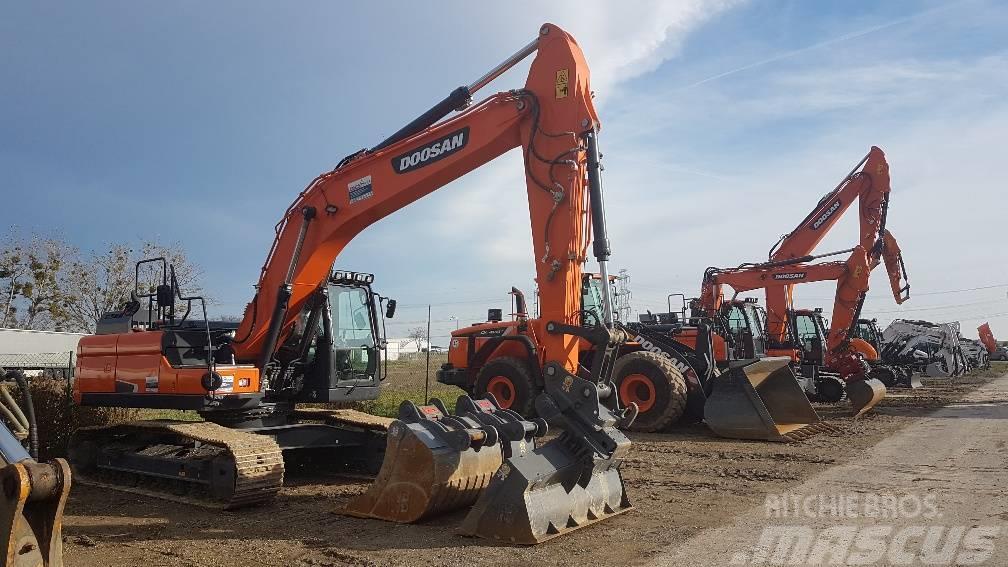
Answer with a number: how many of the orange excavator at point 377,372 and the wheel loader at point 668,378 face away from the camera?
0

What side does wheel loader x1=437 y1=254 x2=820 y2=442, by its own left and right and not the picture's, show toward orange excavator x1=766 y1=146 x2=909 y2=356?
left

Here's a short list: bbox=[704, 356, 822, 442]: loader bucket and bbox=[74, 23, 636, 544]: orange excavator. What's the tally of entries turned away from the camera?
0

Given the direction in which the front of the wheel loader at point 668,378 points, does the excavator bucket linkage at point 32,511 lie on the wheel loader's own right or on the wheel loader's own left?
on the wheel loader's own right

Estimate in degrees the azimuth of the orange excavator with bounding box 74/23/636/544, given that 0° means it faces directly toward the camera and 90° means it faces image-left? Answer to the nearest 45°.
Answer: approximately 315°

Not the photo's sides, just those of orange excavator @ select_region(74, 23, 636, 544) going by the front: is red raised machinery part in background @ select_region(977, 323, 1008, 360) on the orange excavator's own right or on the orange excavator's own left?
on the orange excavator's own left

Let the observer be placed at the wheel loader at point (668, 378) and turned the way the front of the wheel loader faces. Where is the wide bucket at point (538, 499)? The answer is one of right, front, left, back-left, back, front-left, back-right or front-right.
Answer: front-right

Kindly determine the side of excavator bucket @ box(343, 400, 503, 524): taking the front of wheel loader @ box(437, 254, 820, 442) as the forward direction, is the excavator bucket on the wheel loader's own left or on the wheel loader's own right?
on the wheel loader's own right

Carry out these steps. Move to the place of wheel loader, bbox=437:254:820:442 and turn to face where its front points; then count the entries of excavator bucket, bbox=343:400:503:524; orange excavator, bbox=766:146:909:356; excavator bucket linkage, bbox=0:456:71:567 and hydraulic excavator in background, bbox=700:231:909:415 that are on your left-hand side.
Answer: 2

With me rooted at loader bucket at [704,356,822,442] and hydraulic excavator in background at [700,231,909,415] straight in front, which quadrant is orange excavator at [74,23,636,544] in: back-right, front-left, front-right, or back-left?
back-left

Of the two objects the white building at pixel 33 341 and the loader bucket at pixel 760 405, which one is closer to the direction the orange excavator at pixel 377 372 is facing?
the loader bucket
